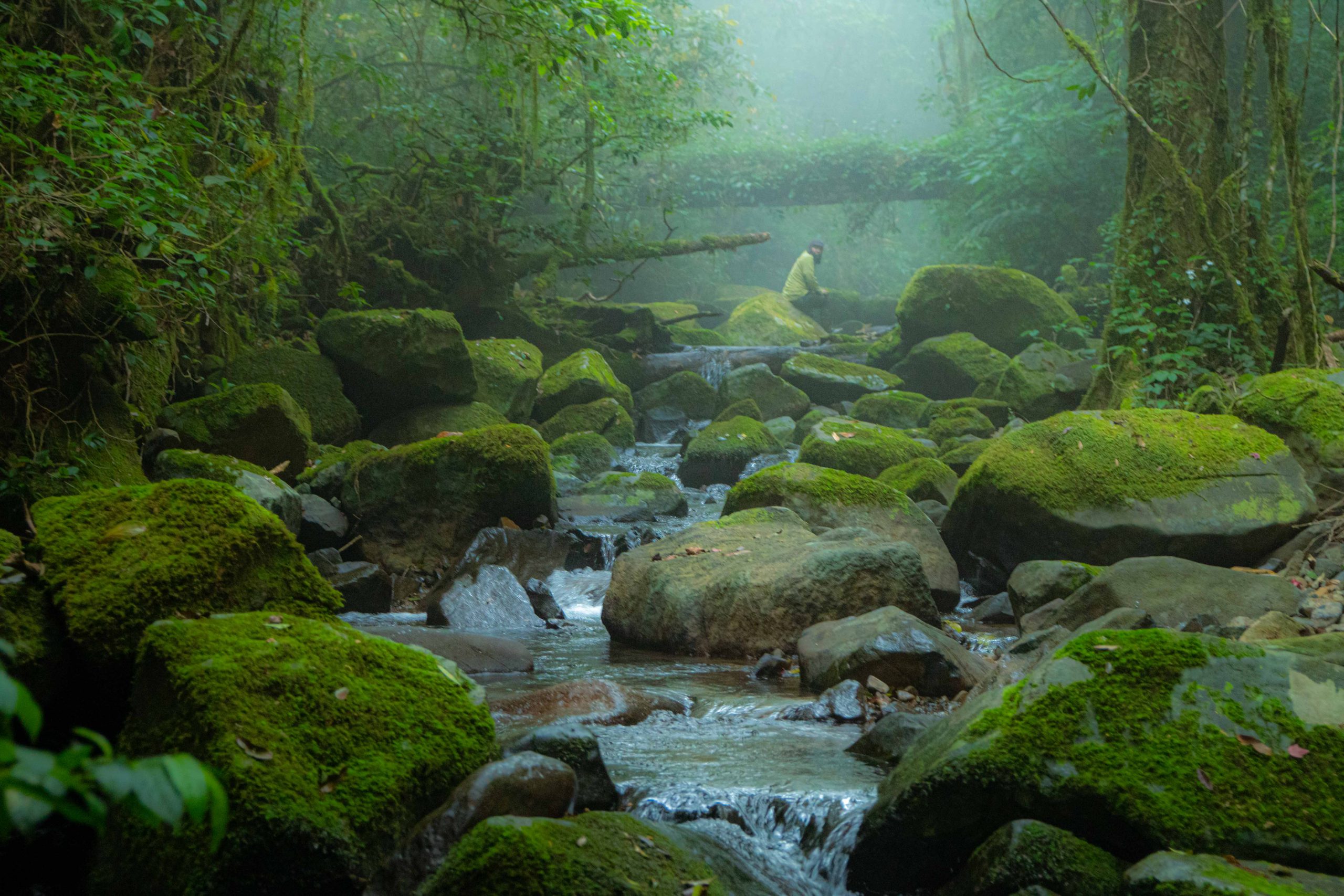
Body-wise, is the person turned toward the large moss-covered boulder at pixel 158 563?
no

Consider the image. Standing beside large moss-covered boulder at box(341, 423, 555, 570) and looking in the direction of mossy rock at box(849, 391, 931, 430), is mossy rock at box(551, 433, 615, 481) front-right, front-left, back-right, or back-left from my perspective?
front-left

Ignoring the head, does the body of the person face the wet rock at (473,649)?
no

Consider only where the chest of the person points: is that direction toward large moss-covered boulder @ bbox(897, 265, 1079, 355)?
yes
